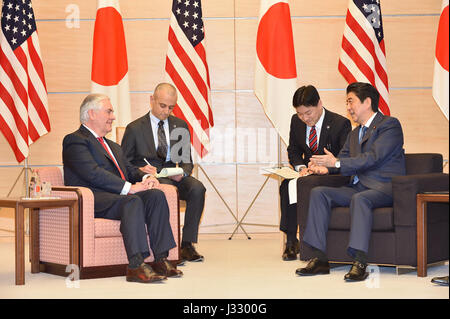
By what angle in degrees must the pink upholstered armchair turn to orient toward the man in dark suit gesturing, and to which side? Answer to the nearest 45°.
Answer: approximately 45° to its left

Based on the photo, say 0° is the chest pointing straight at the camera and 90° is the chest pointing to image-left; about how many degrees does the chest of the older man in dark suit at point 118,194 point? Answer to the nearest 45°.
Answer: approximately 315°

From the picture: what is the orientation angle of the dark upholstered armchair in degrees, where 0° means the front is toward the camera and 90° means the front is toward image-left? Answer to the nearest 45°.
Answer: approximately 45°

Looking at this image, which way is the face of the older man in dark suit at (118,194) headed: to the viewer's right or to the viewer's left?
to the viewer's right

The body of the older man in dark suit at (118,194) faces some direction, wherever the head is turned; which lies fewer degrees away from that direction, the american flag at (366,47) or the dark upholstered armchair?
the dark upholstered armchair

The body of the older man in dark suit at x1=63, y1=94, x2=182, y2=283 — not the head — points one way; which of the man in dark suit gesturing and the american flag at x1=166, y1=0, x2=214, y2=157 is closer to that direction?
the man in dark suit gesturing

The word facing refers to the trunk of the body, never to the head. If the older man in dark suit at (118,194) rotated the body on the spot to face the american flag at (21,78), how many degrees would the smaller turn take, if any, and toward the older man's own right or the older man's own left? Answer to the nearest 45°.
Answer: approximately 180°

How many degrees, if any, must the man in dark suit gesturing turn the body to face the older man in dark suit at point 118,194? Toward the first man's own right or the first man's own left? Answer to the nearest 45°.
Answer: approximately 45° to the first man's own right

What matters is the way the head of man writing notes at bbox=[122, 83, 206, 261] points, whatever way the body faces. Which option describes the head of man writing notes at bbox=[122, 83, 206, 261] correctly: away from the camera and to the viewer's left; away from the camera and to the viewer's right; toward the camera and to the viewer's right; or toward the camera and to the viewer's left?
toward the camera and to the viewer's right

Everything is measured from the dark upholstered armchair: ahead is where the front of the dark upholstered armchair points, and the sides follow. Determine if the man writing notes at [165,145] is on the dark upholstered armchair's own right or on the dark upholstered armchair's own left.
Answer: on the dark upholstered armchair's own right
